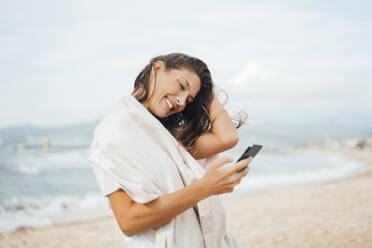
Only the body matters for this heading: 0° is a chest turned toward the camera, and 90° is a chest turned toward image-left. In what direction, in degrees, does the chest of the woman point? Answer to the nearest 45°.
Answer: approximately 315°

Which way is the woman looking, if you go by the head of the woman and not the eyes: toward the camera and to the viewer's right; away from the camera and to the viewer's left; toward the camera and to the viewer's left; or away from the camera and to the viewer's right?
toward the camera and to the viewer's right
